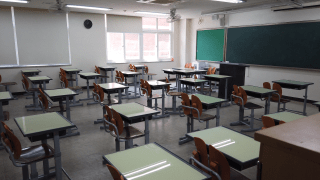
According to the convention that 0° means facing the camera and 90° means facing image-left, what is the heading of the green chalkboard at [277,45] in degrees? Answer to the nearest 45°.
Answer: approximately 45°

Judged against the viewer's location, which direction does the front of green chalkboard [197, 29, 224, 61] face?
facing the viewer and to the left of the viewer

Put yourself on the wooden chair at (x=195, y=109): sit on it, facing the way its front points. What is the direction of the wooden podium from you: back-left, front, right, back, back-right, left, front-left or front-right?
back-right

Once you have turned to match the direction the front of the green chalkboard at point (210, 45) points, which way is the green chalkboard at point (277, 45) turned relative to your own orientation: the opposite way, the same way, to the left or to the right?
the same way

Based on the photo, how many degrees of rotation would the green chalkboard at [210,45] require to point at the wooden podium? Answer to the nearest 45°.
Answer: approximately 45° to its left

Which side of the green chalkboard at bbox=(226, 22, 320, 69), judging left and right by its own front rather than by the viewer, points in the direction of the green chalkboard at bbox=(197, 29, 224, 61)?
right

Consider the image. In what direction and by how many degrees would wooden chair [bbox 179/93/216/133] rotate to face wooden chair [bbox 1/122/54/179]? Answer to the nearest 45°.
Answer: approximately 180°

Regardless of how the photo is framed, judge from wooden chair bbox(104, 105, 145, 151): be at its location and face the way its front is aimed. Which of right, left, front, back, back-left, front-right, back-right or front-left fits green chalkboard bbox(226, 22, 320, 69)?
front

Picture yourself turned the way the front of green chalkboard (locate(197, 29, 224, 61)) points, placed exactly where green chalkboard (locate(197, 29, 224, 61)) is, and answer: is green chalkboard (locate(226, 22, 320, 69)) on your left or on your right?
on your left

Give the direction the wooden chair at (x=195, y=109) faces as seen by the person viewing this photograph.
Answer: facing away from the viewer and to the right of the viewer

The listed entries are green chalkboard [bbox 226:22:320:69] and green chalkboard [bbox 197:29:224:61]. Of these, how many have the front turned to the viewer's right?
0

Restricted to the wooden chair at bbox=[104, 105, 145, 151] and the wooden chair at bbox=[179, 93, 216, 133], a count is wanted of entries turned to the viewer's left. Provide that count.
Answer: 0

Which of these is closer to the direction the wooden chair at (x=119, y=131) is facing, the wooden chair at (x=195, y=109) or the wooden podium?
the wooden chair

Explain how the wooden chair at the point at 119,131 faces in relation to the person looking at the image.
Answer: facing away from the viewer and to the right of the viewer

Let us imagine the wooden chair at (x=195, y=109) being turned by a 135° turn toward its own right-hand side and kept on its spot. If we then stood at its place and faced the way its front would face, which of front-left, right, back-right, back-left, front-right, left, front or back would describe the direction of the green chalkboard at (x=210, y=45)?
back

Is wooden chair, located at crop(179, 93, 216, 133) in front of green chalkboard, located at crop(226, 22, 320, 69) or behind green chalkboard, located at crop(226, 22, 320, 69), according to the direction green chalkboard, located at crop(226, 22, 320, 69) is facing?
in front
